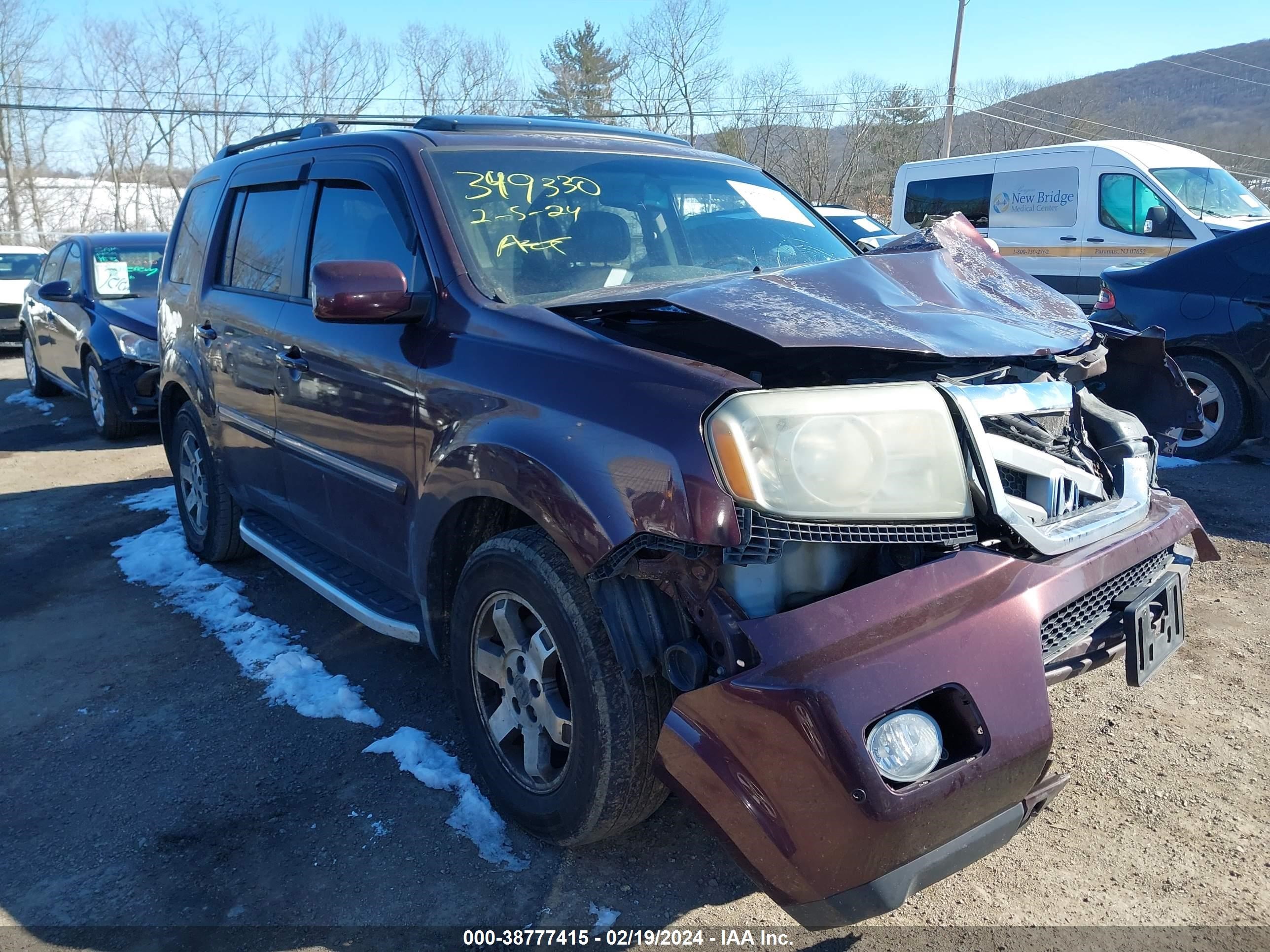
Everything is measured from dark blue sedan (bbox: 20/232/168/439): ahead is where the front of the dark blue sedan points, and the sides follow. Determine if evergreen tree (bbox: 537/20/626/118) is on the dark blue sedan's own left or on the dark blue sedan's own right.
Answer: on the dark blue sedan's own left

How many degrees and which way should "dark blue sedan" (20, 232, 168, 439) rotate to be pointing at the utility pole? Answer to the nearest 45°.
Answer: approximately 90° to its left

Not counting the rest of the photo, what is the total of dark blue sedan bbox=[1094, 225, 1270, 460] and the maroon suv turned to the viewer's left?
0

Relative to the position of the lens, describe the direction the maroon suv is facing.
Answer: facing the viewer and to the right of the viewer

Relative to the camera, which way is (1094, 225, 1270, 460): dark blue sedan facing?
to the viewer's right

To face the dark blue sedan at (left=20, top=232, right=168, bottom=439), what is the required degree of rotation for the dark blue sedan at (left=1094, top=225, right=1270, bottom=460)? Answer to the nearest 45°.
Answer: approximately 180°

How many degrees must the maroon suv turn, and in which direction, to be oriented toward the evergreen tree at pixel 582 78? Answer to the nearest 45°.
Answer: approximately 135° to its left

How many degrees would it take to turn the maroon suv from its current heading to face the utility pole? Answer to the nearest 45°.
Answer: approximately 135° to its left
